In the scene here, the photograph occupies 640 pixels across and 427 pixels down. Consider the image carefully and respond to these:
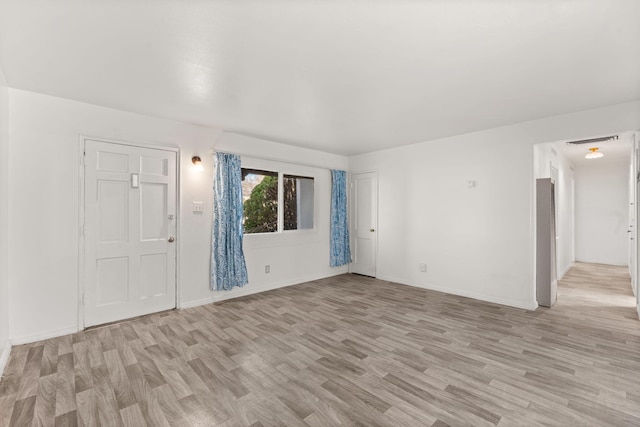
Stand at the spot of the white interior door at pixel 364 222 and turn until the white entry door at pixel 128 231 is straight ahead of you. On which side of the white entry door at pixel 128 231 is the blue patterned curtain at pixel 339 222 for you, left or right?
right

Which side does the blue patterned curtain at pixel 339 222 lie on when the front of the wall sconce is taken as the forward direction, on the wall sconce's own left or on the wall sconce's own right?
on the wall sconce's own left

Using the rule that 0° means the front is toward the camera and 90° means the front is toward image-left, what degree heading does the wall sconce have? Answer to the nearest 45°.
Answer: approximately 315°

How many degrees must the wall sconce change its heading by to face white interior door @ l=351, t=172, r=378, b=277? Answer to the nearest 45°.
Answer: approximately 45° to its left
